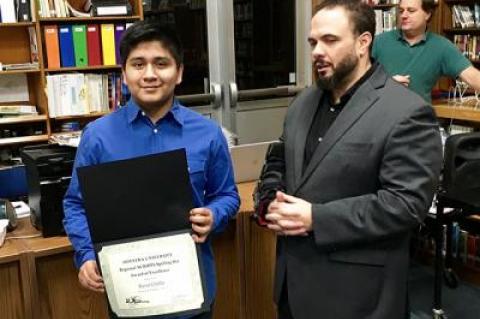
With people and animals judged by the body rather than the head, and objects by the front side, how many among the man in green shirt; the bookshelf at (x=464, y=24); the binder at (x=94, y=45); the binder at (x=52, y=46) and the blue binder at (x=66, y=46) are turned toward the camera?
5

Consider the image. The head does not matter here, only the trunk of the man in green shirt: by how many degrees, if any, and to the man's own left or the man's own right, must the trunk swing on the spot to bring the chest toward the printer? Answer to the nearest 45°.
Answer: approximately 45° to the man's own right

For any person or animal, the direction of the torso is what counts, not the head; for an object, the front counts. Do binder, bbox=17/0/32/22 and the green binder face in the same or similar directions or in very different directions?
same or similar directions

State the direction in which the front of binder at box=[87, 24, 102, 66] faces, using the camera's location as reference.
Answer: facing the viewer

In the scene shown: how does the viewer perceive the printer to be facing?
facing the viewer and to the right of the viewer

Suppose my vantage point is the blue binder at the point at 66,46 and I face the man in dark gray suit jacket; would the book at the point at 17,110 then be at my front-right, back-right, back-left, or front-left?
back-right

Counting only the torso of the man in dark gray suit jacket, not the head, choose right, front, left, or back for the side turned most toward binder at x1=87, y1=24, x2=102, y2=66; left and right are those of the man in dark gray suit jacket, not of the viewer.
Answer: right

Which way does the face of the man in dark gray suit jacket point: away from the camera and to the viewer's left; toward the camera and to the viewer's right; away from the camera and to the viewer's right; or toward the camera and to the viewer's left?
toward the camera and to the viewer's left

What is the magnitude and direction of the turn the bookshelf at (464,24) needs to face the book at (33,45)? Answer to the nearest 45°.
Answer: approximately 45° to its right

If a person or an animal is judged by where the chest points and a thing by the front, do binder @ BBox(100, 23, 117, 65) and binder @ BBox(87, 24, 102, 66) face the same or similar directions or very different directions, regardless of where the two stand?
same or similar directions

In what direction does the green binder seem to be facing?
toward the camera

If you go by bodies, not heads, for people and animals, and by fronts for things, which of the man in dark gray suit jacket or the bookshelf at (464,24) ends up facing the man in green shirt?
the bookshelf

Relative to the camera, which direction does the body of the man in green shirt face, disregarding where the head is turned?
toward the camera
